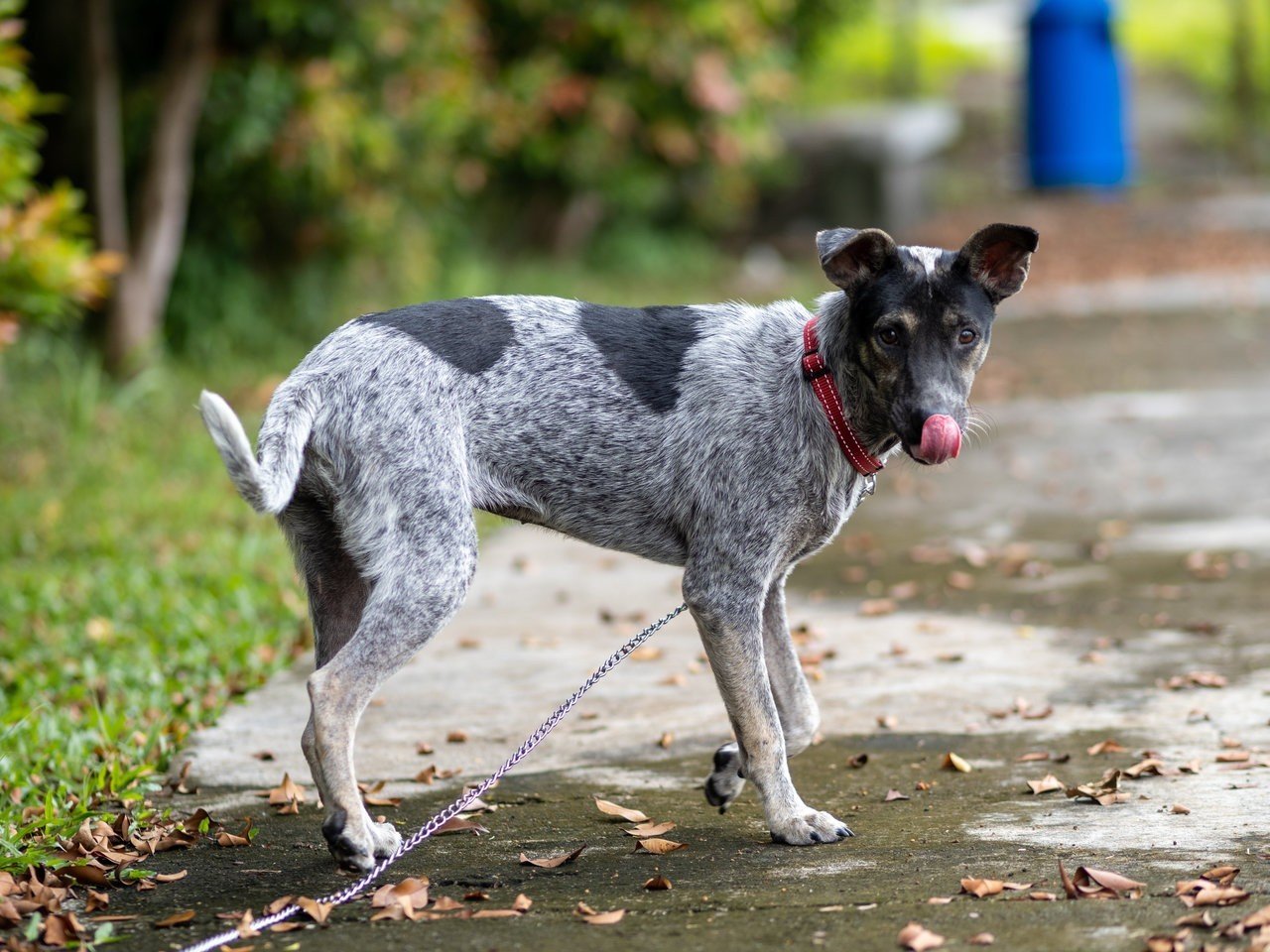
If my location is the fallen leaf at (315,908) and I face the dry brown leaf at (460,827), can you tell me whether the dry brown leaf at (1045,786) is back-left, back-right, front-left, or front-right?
front-right

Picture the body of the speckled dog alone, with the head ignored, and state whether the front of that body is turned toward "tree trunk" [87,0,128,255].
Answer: no

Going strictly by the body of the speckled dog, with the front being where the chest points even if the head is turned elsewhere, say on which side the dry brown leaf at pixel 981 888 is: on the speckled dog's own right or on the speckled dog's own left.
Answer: on the speckled dog's own right

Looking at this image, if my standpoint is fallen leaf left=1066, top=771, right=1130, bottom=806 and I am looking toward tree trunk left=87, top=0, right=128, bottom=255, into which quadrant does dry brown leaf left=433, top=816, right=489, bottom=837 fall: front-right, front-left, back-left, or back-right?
front-left

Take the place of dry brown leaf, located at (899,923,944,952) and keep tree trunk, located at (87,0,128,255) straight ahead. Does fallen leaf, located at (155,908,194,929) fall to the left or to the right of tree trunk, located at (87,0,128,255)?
left

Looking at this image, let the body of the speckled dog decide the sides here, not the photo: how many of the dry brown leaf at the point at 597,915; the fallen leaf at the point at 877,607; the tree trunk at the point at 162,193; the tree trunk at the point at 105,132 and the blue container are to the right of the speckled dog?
1

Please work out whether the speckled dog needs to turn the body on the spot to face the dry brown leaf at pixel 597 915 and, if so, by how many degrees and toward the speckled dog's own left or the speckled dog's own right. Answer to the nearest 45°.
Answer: approximately 90° to the speckled dog's own right

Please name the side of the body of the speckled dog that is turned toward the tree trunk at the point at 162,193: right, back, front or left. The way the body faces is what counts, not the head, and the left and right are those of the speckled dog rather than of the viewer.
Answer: left

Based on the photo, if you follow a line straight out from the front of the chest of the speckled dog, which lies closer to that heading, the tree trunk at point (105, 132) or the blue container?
the blue container

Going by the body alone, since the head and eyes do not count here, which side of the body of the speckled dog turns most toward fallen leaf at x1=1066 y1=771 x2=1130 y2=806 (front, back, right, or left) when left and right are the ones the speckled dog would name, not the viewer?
front

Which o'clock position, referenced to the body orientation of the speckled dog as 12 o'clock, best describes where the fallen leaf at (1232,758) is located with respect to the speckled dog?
The fallen leaf is roughly at 12 o'clock from the speckled dog.

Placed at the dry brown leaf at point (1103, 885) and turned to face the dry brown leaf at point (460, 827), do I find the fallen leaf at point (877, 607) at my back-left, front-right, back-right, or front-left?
front-right

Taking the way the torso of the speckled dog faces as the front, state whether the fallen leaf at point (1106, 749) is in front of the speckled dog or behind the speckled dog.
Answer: in front

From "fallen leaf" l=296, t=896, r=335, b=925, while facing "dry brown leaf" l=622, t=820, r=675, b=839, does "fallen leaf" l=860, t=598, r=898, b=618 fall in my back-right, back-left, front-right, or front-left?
front-left

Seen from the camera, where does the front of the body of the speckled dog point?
to the viewer's right

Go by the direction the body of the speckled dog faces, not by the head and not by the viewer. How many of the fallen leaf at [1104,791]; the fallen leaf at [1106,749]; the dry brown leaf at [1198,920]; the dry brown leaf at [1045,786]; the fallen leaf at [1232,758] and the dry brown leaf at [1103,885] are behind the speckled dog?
0
